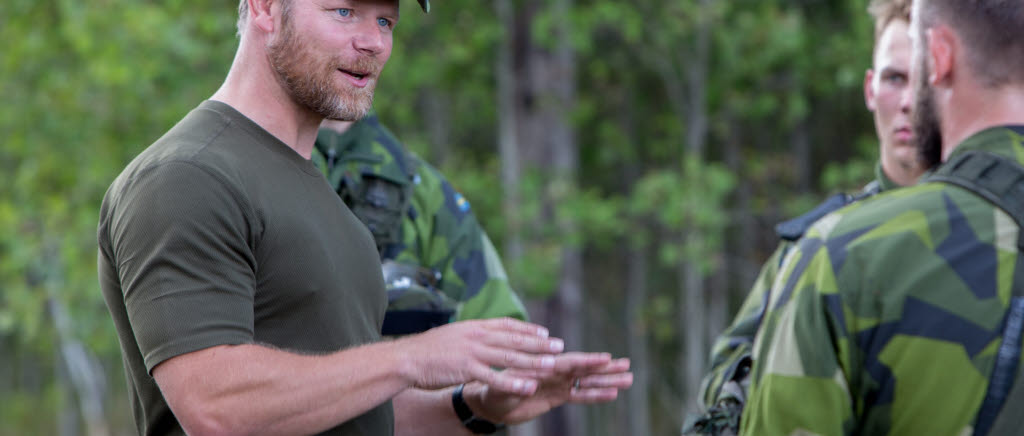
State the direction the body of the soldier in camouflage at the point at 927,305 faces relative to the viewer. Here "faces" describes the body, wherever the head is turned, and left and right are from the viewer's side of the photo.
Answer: facing away from the viewer and to the left of the viewer

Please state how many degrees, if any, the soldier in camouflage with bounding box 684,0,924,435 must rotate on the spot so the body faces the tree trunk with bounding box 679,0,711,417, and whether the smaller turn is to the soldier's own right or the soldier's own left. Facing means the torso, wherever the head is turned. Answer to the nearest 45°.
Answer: approximately 180°

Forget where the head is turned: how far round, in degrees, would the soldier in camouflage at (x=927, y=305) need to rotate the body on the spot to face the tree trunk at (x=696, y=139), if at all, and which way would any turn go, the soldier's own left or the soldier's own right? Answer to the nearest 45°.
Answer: approximately 45° to the soldier's own right

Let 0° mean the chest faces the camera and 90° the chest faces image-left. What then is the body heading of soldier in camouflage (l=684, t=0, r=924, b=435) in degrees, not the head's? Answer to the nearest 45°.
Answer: approximately 0°

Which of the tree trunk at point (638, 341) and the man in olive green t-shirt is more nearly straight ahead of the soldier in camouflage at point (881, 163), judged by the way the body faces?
the man in olive green t-shirt

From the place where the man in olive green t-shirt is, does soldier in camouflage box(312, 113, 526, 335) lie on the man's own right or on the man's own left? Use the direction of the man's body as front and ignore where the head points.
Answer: on the man's own left

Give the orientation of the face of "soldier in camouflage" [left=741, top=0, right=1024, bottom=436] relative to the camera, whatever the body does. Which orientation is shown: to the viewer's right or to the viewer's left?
to the viewer's left
